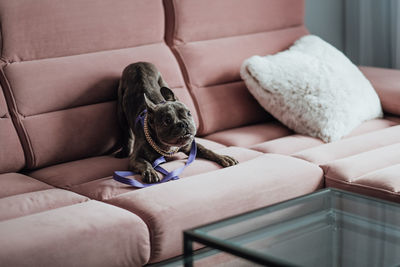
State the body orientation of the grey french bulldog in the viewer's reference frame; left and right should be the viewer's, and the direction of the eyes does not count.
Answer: facing the viewer and to the right of the viewer

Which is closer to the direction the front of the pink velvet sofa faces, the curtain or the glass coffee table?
the glass coffee table

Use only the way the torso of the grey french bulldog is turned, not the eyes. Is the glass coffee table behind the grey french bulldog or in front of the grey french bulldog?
in front

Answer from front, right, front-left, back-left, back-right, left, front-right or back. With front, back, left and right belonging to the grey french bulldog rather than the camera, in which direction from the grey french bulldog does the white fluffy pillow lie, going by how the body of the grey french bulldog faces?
left

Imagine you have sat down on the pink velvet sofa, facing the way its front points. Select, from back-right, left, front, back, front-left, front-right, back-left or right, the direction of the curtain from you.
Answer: left

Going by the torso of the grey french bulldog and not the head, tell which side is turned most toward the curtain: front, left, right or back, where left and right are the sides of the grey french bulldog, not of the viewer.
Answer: left

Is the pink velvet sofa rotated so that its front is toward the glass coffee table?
yes
